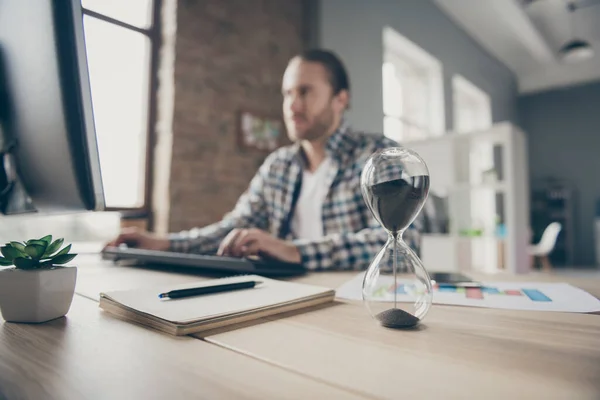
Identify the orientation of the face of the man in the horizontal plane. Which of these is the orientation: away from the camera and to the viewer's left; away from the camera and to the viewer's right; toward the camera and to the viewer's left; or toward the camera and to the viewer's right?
toward the camera and to the viewer's left

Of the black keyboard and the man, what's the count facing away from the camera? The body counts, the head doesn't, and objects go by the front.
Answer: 1

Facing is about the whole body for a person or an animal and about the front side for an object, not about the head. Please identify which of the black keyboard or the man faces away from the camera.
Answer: the black keyboard

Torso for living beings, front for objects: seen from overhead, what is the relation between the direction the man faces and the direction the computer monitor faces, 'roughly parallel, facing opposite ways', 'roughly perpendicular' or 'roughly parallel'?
roughly parallel, facing opposite ways

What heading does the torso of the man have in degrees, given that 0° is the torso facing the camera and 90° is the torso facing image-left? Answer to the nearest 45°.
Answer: approximately 45°

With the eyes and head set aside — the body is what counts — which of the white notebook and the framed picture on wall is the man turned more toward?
the white notebook

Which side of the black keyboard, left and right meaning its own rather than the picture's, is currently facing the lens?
back

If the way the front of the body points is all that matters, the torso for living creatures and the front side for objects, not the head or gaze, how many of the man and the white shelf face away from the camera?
0

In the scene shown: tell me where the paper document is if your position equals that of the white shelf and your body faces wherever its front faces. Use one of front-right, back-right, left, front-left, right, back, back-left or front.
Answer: front-left

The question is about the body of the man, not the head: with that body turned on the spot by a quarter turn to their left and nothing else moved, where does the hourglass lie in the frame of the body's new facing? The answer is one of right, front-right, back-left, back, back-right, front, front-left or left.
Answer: front-right

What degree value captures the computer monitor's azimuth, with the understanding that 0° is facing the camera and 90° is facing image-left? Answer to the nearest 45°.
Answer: approximately 225°
